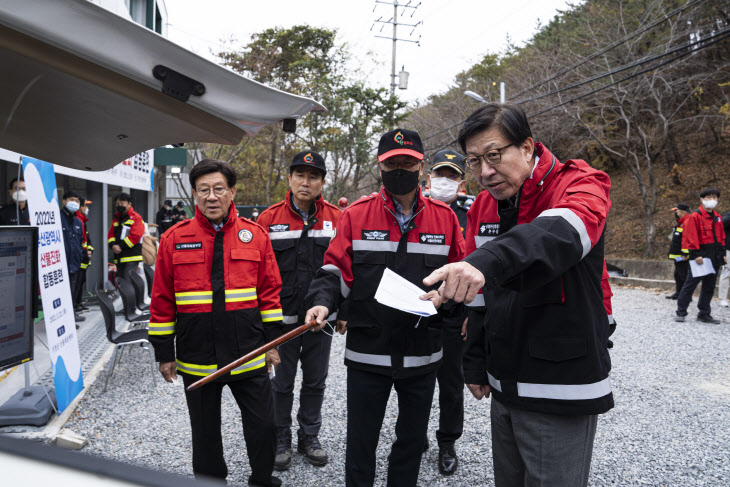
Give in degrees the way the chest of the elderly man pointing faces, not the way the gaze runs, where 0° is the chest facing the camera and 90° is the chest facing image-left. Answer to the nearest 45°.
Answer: approximately 45°

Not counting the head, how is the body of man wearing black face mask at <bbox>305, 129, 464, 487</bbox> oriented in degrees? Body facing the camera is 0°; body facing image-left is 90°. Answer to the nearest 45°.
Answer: approximately 0°

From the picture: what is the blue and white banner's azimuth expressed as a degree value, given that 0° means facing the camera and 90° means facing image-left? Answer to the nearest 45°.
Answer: approximately 315°

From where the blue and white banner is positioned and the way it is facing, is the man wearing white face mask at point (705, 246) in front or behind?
in front

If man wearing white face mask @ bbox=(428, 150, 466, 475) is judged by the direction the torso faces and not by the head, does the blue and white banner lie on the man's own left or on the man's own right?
on the man's own right

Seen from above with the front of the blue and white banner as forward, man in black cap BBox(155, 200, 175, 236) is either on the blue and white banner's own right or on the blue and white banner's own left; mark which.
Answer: on the blue and white banner's own left
